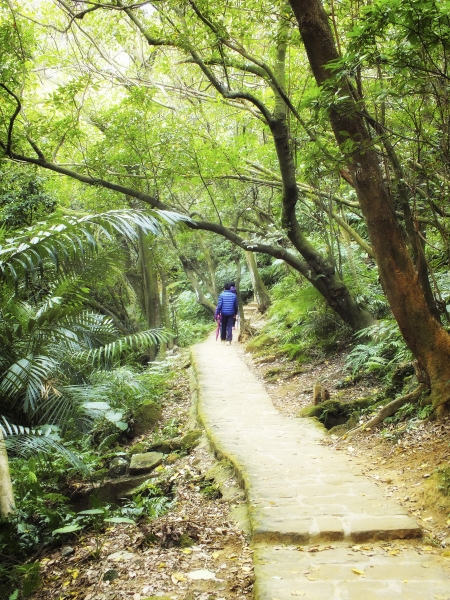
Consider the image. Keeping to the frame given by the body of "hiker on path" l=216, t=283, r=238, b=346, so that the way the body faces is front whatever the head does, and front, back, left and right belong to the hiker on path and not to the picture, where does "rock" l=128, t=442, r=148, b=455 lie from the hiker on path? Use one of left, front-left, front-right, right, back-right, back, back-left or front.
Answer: back

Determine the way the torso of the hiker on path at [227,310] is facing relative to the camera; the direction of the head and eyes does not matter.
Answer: away from the camera

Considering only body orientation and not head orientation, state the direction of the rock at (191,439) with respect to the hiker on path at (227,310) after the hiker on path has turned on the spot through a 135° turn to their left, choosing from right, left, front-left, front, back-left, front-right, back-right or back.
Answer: front-left

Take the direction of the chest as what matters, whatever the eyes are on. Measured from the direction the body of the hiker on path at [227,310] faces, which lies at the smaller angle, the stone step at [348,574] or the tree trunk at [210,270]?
the tree trunk

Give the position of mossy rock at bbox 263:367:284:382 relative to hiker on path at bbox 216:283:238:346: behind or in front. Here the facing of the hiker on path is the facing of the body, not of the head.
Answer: behind

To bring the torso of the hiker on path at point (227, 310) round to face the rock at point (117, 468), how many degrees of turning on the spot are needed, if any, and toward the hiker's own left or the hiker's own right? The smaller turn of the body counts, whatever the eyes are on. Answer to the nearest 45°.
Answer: approximately 180°

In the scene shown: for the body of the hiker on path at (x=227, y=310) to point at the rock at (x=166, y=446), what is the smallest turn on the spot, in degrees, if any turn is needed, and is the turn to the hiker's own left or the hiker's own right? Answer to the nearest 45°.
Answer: approximately 180°

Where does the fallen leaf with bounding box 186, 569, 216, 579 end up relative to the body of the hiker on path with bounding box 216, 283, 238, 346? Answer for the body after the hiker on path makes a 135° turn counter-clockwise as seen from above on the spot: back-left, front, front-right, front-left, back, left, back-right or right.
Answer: front-left

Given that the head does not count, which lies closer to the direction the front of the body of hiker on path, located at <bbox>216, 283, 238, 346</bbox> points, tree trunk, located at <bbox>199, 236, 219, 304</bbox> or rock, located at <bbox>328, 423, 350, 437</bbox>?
the tree trunk

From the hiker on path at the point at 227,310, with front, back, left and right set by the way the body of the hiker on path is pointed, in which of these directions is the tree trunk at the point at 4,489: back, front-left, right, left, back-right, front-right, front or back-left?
back

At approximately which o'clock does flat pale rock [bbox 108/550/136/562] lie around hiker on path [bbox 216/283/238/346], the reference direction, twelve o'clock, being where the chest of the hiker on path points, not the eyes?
The flat pale rock is roughly at 6 o'clock from the hiker on path.

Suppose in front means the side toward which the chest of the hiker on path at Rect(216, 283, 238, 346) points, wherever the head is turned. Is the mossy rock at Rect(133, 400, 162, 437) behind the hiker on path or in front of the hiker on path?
behind

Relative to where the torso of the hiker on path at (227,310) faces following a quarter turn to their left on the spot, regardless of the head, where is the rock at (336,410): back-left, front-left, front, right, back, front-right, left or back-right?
left

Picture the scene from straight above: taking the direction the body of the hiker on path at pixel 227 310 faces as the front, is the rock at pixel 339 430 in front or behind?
behind

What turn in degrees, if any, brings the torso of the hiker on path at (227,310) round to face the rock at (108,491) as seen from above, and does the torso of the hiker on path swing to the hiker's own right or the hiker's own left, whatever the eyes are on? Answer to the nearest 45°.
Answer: approximately 180°

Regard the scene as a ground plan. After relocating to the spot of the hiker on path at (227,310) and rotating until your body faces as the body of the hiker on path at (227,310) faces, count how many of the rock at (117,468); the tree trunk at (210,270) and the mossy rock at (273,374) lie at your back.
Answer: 2

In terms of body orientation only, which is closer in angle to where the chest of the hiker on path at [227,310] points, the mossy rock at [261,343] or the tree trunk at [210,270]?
the tree trunk
